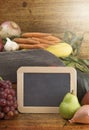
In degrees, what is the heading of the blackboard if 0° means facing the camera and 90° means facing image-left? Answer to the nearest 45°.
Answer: approximately 0°
